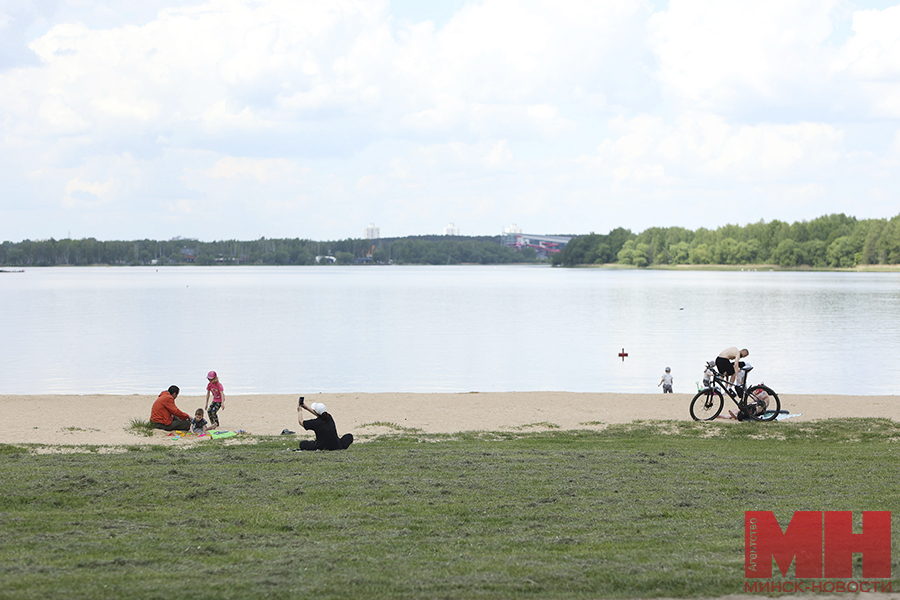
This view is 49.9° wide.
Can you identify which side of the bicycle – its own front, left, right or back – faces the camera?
left

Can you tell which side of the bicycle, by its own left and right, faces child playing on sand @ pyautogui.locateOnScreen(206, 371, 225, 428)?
front

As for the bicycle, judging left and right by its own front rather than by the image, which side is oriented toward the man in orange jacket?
front

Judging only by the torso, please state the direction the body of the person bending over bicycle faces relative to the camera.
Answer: to the viewer's right

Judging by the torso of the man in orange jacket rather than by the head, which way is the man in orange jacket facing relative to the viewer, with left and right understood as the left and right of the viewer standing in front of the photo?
facing away from the viewer and to the right of the viewer

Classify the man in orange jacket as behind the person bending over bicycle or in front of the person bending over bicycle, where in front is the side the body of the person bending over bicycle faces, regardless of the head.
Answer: behind

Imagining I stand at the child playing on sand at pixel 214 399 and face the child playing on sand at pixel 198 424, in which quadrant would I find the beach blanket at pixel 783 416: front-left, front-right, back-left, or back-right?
back-left

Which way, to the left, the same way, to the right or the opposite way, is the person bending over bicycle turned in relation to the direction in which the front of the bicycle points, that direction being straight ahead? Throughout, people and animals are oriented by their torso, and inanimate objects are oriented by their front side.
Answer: the opposite way
